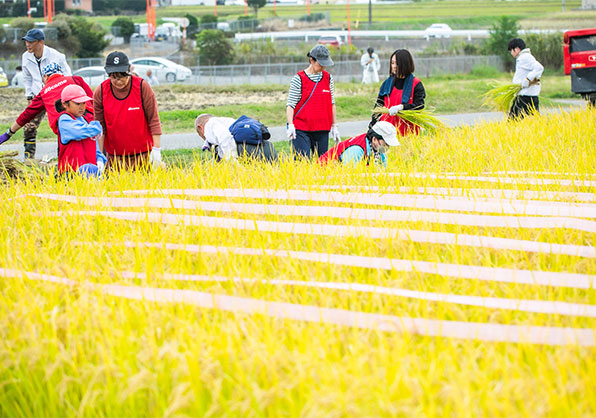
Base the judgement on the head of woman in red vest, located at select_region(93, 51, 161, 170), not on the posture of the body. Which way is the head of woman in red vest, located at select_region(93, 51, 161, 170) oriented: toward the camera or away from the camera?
toward the camera

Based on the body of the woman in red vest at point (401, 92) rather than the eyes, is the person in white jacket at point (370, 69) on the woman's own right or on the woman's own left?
on the woman's own right

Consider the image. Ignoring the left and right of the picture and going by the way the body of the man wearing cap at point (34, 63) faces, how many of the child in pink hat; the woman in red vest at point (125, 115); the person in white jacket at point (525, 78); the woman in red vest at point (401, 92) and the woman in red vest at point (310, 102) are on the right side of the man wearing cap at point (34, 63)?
0

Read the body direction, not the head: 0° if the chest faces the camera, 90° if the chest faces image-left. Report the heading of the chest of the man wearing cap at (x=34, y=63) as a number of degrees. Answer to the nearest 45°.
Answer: approximately 45°

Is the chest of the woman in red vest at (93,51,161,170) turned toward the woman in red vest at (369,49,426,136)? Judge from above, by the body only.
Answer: no

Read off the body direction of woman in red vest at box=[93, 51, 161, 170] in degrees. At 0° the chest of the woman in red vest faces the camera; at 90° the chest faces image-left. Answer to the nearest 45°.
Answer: approximately 0°

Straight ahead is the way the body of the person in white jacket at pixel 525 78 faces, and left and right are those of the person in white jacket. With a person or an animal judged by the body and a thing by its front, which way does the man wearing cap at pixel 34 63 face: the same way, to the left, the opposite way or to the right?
to the left

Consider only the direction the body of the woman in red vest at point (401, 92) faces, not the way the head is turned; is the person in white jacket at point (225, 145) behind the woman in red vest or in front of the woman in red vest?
in front

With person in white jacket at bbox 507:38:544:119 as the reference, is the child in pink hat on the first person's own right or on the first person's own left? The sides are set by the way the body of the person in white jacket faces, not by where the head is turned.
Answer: on the first person's own left

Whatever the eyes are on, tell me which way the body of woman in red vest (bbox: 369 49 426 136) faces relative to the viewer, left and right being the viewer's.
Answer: facing the viewer and to the left of the viewer

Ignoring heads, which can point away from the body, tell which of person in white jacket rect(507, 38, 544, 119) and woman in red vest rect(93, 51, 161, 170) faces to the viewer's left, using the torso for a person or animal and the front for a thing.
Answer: the person in white jacket

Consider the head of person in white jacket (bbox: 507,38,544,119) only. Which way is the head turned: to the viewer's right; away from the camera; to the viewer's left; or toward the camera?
to the viewer's left

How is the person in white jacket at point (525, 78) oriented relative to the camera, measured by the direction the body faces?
to the viewer's left

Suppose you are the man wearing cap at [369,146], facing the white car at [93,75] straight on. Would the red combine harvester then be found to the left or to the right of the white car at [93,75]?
right
